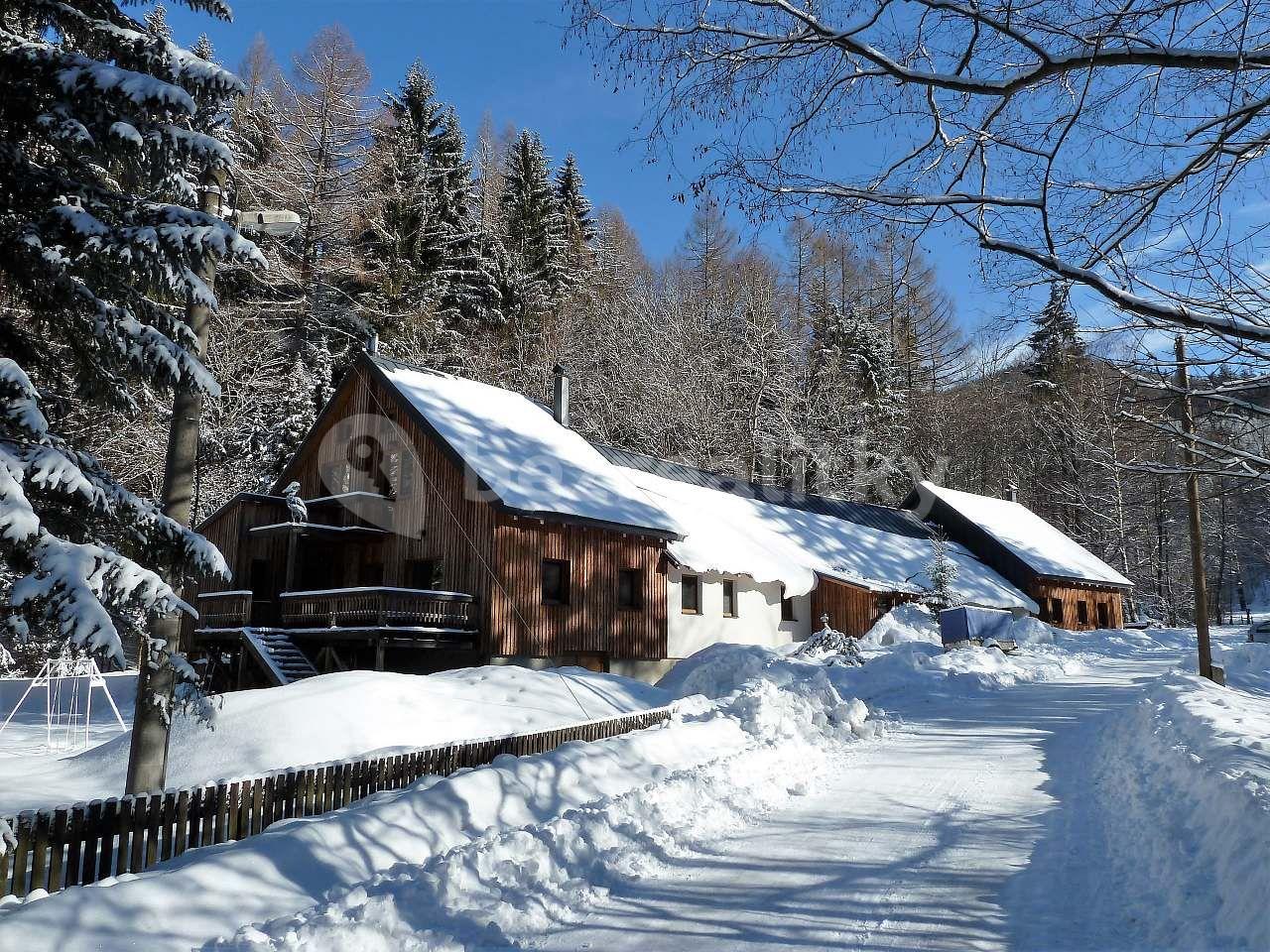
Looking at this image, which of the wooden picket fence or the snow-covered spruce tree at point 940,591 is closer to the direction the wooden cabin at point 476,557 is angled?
the wooden picket fence

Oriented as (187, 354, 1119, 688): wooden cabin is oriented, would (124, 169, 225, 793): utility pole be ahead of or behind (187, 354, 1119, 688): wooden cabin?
ahead

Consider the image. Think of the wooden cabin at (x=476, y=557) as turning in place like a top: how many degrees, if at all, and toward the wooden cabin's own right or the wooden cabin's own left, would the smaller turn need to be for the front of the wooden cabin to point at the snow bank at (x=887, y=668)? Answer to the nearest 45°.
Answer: approximately 135° to the wooden cabin's own left

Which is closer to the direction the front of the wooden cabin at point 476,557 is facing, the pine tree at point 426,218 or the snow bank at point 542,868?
the snow bank

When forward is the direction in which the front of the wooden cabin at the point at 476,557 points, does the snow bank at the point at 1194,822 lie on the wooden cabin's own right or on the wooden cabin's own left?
on the wooden cabin's own left

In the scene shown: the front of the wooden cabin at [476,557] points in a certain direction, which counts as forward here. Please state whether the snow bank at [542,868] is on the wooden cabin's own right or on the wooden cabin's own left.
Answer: on the wooden cabin's own left

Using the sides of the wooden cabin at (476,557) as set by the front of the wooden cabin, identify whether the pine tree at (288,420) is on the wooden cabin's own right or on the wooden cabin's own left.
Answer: on the wooden cabin's own right

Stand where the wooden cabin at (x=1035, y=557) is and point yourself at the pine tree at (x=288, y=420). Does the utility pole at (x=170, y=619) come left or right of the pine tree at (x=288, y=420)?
left

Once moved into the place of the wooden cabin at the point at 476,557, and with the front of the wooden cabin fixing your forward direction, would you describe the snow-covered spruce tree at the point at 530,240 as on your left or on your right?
on your right

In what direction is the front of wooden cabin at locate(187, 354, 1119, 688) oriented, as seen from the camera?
facing the viewer and to the left of the viewer
